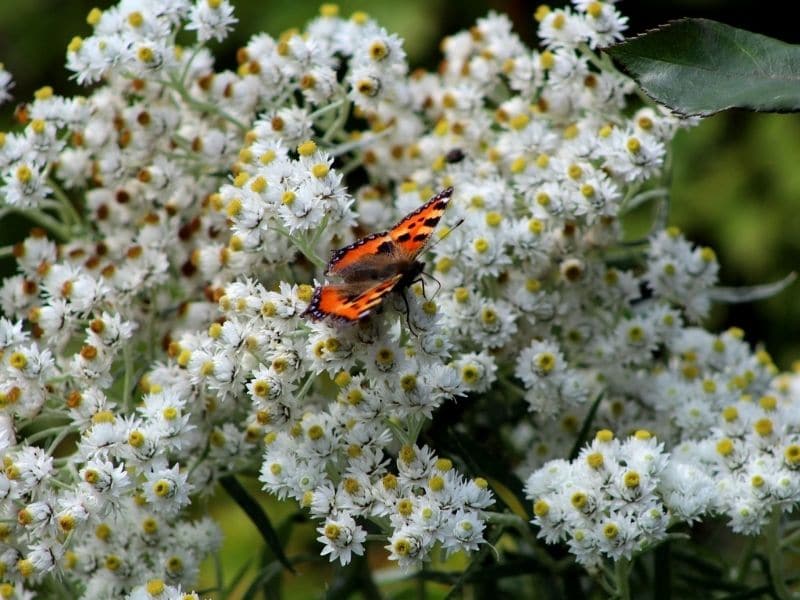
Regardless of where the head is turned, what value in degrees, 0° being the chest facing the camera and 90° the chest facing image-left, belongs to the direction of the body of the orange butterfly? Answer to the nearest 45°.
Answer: approximately 270°
